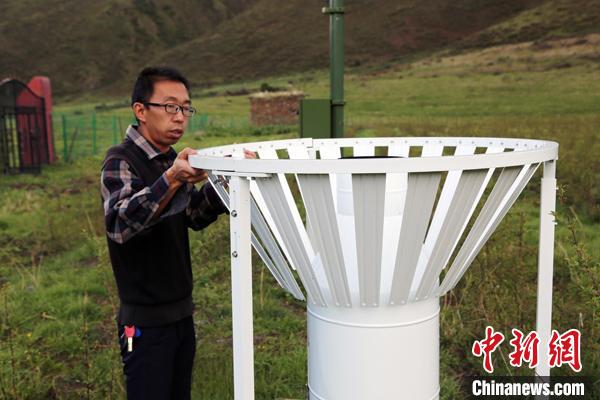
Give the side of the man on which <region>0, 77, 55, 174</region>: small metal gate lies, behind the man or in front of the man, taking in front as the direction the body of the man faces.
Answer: behind

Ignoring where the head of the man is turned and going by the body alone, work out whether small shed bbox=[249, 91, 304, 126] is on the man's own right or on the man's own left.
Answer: on the man's own left

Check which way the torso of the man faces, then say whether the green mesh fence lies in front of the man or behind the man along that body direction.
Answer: behind

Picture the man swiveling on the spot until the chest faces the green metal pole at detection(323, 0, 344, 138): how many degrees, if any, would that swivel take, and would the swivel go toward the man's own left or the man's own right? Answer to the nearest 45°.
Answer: approximately 90° to the man's own left

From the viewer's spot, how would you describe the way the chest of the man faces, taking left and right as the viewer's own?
facing the viewer and to the right of the viewer

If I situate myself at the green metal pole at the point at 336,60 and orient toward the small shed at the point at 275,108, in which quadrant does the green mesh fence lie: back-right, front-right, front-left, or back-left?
front-left

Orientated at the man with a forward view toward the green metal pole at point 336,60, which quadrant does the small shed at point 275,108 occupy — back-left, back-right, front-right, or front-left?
front-left

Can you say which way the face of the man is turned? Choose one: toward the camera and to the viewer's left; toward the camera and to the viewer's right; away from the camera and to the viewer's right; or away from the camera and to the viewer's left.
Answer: toward the camera and to the viewer's right

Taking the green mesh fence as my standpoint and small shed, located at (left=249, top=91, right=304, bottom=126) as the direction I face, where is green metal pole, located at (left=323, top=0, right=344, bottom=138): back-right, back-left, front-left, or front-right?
front-right
